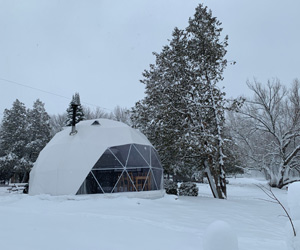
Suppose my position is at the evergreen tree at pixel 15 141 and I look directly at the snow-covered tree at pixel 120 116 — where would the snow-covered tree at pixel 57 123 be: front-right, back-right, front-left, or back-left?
front-left

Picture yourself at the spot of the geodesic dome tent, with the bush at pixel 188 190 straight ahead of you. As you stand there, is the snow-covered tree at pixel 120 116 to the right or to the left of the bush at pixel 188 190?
left

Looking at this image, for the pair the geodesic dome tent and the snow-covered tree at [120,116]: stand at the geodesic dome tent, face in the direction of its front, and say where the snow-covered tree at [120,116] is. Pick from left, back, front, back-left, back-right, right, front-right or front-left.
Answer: back-left

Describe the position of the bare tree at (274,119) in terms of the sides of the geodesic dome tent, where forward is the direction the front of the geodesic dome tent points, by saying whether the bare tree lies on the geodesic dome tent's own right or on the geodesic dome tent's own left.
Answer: on the geodesic dome tent's own left

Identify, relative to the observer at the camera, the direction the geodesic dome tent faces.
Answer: facing the viewer and to the right of the viewer

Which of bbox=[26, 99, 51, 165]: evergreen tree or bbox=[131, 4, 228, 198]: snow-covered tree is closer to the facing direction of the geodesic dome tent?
the snow-covered tree

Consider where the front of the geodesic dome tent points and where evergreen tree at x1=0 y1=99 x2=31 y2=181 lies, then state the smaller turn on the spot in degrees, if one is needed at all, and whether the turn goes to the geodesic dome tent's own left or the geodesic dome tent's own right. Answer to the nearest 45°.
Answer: approximately 180°

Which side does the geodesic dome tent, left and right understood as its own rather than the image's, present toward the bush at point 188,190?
left

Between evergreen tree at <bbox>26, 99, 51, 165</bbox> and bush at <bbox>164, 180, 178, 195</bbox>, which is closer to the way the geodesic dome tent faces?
the bush

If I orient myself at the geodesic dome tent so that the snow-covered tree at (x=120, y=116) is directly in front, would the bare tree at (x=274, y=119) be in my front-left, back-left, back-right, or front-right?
front-right

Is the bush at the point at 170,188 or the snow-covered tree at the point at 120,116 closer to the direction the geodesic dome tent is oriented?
the bush

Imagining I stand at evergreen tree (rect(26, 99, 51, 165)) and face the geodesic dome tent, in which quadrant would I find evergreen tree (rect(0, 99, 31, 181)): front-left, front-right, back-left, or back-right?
back-right

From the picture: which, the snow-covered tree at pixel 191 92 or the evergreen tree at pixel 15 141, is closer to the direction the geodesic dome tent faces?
the snow-covered tree

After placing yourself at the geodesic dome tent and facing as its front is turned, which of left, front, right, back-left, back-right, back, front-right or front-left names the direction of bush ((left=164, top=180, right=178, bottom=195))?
left

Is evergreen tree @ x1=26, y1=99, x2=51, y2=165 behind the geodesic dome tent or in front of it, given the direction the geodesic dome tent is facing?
behind
